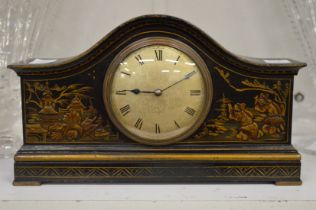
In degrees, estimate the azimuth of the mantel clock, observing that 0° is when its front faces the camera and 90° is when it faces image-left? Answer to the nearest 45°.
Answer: approximately 0°
